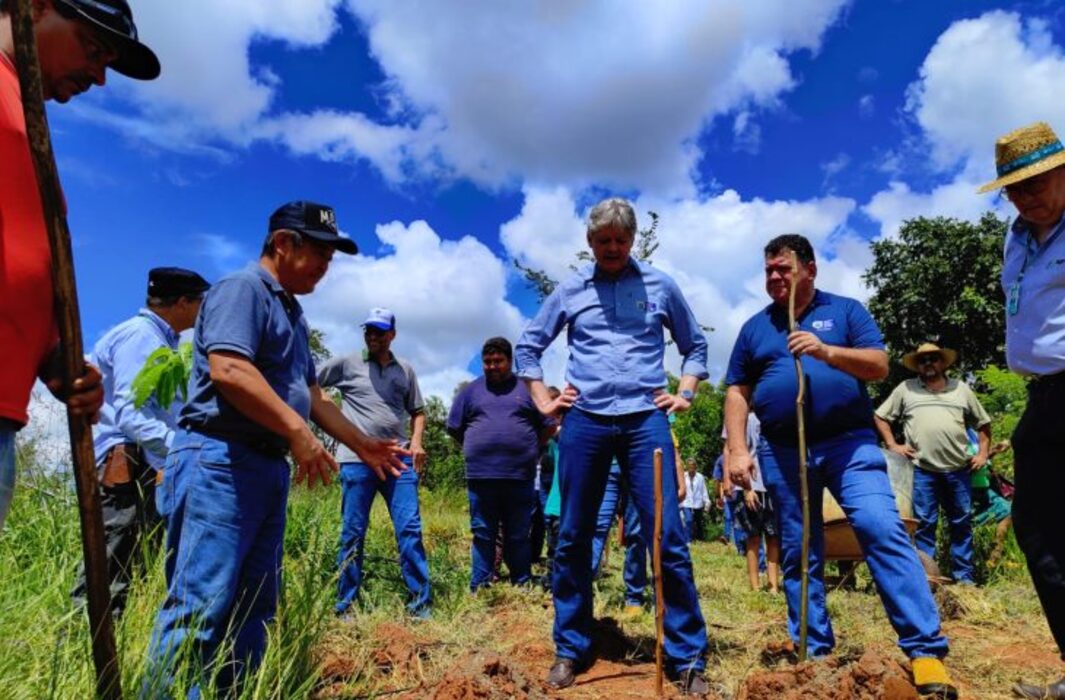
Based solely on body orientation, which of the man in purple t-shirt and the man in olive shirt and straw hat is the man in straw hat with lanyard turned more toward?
the man in purple t-shirt

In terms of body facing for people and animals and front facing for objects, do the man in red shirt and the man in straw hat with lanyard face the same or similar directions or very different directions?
very different directions

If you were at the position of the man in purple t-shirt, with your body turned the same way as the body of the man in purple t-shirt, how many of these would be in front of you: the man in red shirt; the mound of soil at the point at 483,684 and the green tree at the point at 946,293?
2

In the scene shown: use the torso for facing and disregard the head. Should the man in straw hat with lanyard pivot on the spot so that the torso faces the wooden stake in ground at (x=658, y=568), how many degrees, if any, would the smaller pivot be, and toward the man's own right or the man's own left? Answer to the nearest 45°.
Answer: approximately 45° to the man's own right

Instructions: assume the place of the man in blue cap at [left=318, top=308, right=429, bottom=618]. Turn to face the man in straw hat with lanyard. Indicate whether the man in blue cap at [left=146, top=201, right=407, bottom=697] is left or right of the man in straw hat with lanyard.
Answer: right

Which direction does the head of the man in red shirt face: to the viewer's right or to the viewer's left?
to the viewer's right

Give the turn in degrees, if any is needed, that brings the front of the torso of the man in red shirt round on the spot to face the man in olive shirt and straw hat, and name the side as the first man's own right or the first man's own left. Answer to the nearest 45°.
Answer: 0° — they already face them

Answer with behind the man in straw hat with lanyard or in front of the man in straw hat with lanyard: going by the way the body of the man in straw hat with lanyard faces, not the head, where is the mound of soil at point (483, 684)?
in front

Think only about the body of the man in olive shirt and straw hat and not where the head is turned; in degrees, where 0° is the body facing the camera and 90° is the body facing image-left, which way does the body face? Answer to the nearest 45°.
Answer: approximately 0°

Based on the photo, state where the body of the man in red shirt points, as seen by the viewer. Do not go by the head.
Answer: to the viewer's right
